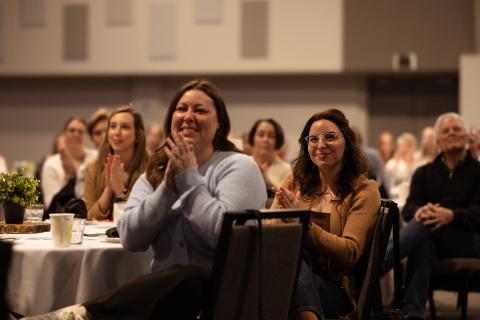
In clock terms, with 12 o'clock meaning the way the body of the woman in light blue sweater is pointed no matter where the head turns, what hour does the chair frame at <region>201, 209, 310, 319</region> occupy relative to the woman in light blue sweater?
The chair frame is roughly at 10 o'clock from the woman in light blue sweater.

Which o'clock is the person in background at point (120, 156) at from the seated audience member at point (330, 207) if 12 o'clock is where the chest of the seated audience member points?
The person in background is roughly at 3 o'clock from the seated audience member.

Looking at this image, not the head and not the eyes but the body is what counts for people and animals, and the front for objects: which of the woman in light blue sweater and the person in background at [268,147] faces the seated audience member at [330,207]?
the person in background

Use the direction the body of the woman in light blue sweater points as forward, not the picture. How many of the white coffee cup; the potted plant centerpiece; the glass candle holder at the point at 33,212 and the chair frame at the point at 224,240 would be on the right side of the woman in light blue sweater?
3

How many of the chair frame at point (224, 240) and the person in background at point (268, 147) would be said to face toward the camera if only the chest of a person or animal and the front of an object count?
1

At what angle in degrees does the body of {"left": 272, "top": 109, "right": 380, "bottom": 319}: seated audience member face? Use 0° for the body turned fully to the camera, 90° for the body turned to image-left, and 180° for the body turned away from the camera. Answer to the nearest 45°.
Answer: approximately 45°

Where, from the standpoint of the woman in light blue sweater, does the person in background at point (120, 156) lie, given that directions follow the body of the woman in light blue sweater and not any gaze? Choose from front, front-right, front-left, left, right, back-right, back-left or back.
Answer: back-right

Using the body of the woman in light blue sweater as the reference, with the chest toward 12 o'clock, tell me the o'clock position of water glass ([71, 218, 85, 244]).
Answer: The water glass is roughly at 3 o'clock from the woman in light blue sweater.

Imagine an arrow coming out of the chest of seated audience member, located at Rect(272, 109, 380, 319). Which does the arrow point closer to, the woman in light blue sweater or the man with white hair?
the woman in light blue sweater
